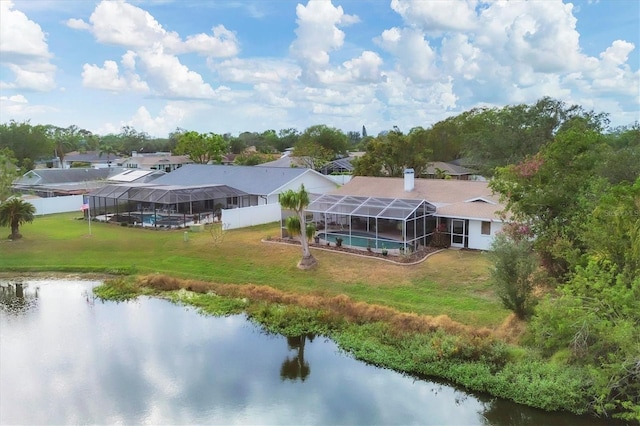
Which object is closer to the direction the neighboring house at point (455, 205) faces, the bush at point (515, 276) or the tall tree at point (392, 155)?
the tall tree

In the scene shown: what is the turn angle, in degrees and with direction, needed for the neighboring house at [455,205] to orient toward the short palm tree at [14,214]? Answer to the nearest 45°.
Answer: approximately 90° to its left

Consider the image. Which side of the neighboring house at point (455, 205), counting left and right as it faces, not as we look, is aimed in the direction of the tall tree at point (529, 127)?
front

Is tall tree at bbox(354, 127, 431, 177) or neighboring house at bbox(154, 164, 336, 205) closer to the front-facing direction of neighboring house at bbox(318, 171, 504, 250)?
the tall tree

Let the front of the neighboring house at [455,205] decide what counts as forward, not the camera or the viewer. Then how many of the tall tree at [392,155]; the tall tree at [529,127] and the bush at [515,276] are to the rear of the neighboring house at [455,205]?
1

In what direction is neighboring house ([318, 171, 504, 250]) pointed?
away from the camera

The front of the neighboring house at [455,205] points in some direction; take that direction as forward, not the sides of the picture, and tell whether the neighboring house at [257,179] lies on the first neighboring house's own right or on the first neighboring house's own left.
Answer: on the first neighboring house's own left

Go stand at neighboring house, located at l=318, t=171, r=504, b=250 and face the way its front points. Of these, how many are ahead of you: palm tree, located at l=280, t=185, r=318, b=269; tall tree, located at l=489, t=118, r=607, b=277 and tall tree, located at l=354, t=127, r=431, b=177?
1

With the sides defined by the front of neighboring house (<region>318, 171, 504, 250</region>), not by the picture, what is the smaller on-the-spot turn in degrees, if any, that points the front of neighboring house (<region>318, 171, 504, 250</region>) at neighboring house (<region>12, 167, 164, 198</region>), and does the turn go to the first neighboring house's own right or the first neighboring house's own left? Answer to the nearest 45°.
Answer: approximately 45° to the first neighboring house's own left

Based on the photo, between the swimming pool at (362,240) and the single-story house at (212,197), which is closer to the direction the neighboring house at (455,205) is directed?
the single-story house

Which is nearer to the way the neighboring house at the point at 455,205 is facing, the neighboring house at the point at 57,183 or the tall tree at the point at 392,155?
the tall tree
